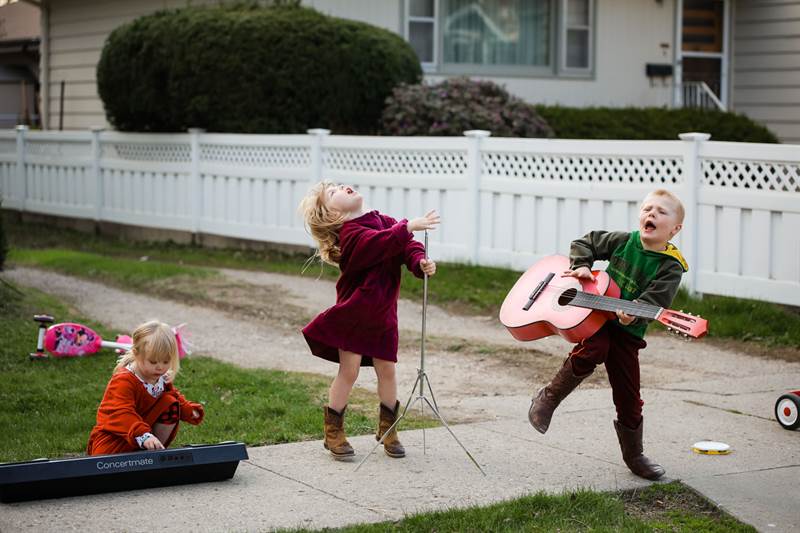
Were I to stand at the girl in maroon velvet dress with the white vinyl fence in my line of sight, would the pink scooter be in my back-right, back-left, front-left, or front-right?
front-left

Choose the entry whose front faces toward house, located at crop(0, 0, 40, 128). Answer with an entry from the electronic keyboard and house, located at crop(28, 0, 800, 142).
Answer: the electronic keyboard

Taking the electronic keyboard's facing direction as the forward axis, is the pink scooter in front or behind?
in front

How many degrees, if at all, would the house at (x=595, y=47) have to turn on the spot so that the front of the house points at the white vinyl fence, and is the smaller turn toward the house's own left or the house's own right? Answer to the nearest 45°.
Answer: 0° — it already faces it

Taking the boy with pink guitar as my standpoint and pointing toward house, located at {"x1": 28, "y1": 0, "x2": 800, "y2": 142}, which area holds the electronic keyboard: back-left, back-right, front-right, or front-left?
back-left

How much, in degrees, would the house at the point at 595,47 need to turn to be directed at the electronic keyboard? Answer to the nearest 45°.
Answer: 0° — it already faces it

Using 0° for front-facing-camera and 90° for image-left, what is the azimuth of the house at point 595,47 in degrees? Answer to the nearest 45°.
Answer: approximately 0°

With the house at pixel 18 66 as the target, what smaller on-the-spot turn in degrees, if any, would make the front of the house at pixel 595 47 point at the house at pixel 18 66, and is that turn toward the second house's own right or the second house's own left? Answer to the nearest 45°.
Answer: approximately 135° to the second house's own right

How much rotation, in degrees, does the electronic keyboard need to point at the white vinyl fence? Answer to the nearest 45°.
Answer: approximately 45° to its right

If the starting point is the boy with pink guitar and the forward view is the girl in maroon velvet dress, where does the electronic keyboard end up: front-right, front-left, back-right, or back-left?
front-left

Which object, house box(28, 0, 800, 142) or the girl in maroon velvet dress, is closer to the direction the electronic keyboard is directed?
the house

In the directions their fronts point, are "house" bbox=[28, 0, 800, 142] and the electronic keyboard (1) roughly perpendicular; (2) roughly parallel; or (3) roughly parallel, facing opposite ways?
roughly parallel, facing opposite ways

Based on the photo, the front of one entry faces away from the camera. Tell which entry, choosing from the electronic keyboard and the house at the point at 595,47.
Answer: the electronic keyboard
